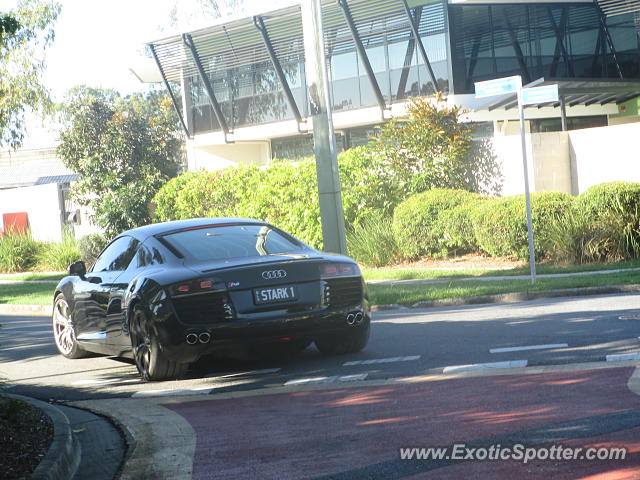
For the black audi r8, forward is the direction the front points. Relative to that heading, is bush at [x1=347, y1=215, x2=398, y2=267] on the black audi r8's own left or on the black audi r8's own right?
on the black audi r8's own right

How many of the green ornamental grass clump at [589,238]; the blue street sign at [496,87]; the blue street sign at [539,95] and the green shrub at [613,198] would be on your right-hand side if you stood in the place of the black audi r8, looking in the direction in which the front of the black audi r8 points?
4

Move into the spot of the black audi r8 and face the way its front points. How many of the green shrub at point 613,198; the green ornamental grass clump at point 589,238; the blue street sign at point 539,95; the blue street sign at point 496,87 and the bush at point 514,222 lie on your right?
5

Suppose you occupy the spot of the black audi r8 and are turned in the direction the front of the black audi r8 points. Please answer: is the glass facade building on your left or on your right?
on your right

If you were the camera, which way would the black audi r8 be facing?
facing away from the viewer and to the left of the viewer

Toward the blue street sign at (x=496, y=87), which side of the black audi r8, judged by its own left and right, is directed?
right

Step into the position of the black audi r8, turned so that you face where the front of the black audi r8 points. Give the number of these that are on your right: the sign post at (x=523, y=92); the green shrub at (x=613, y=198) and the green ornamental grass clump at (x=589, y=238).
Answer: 3

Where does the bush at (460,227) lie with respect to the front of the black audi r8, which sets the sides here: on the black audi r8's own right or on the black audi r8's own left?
on the black audi r8's own right

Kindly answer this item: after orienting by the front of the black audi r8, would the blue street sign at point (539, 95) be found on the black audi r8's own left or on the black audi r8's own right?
on the black audi r8's own right

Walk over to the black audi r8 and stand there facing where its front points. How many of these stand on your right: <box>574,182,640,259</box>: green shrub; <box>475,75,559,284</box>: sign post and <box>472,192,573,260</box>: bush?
3

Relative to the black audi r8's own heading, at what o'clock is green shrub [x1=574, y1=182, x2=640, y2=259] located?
The green shrub is roughly at 3 o'clock from the black audi r8.

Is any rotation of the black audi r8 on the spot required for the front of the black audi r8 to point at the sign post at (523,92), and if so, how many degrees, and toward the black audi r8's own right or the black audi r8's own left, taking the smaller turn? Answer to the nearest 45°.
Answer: approximately 90° to the black audi r8's own right

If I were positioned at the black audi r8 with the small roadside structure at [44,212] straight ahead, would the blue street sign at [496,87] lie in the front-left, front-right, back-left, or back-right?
front-right

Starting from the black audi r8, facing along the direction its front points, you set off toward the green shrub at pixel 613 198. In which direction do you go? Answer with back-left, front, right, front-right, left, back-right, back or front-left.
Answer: right

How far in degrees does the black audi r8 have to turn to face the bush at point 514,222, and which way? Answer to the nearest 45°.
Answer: approximately 90° to its right

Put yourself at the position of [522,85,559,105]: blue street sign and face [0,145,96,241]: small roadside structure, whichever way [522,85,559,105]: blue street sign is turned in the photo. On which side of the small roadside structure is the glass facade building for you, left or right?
right
